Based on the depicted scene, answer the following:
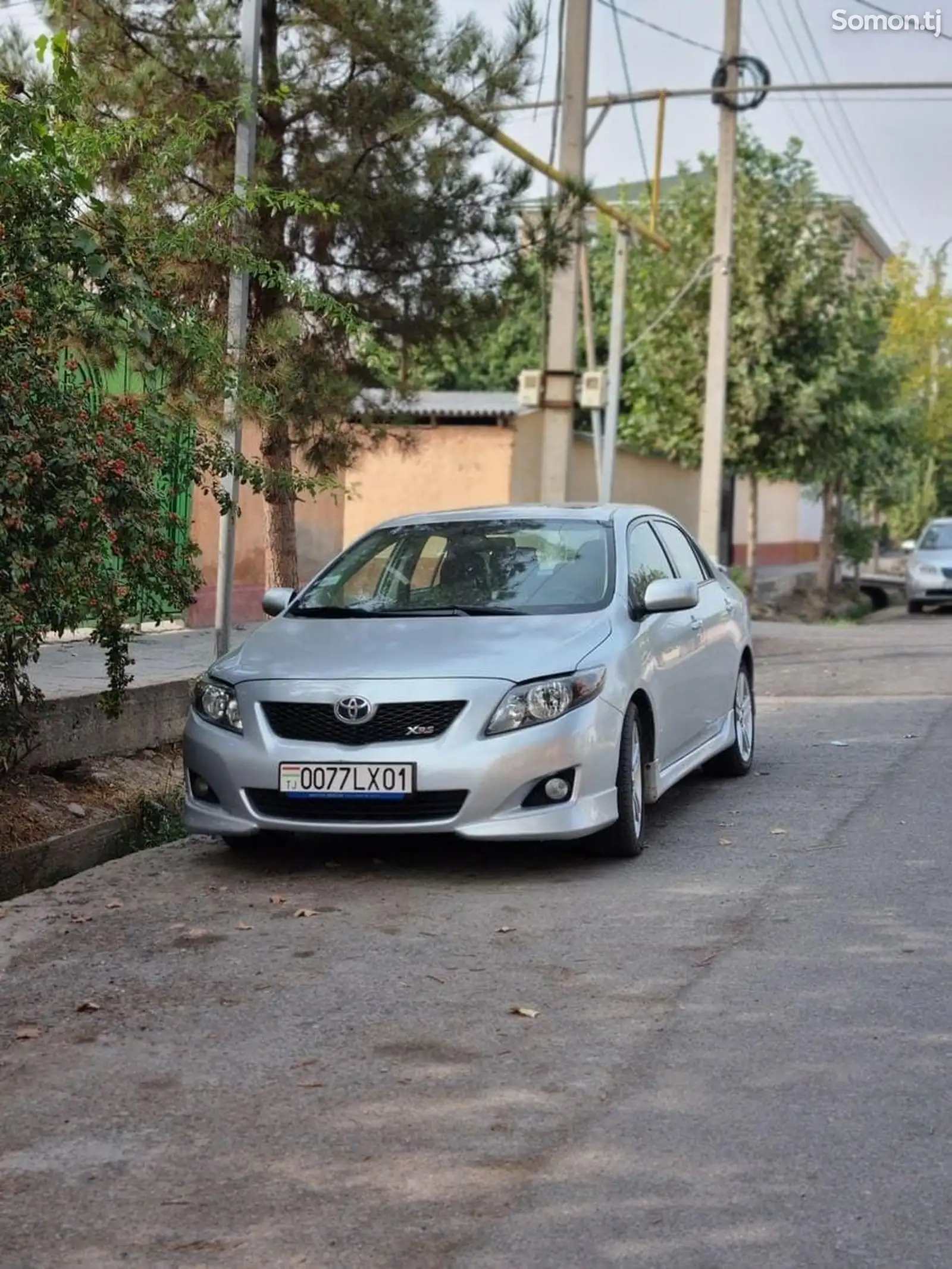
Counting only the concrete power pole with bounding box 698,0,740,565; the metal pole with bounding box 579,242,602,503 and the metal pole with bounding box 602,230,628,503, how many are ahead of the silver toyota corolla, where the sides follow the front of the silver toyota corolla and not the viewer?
0

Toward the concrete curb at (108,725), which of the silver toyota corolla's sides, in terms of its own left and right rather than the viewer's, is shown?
right

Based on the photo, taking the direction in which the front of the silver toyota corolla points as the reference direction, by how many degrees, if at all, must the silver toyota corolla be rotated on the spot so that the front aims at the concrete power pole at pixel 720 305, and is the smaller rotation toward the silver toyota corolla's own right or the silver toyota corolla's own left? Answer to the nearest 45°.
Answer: approximately 135° to the silver toyota corolla's own right

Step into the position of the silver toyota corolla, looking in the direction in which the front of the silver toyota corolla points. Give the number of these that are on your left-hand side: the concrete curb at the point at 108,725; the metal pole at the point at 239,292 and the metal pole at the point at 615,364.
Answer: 0

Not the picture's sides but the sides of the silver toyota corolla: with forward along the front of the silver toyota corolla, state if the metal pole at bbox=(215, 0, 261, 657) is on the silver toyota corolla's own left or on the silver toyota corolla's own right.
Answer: on the silver toyota corolla's own right

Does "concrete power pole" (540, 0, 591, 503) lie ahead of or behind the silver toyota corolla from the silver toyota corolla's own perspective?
behind

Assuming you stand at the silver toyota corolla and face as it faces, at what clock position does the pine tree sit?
The pine tree is roughly at 4 o'clock from the silver toyota corolla.

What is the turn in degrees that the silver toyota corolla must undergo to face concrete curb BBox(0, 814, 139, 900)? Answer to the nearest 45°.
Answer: approximately 45° to its right

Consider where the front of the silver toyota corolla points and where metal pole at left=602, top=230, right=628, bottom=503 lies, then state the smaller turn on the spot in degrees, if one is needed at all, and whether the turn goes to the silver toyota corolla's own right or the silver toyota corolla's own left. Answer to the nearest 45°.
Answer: approximately 135° to the silver toyota corolla's own right

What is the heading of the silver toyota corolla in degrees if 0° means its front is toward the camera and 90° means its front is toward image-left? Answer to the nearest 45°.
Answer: approximately 45°

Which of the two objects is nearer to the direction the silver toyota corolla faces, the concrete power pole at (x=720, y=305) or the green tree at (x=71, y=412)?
the green tree

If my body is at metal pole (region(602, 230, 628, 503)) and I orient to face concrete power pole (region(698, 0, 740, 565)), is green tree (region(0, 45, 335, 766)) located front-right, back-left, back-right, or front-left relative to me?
back-right
